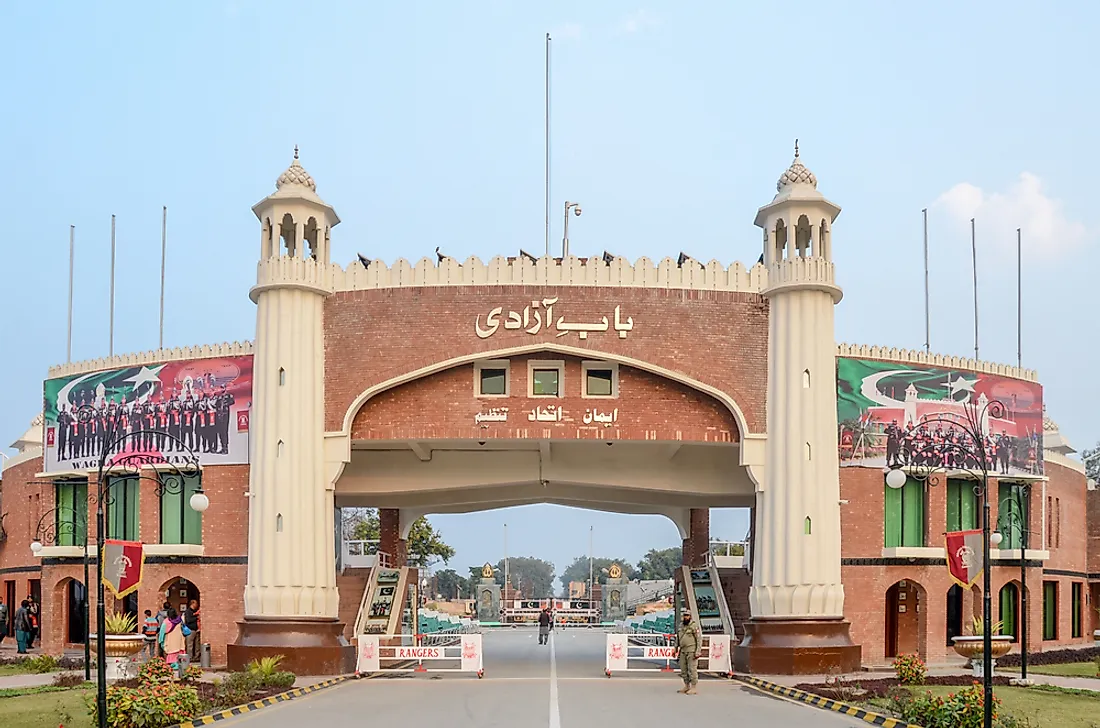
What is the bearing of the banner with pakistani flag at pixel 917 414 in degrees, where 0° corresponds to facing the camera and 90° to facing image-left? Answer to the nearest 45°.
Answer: approximately 0°

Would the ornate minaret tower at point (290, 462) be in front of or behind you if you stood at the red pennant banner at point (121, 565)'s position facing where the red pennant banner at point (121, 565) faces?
behind

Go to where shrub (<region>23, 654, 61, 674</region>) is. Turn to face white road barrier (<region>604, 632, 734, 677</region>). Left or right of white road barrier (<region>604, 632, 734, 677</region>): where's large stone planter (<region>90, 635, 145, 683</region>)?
right
